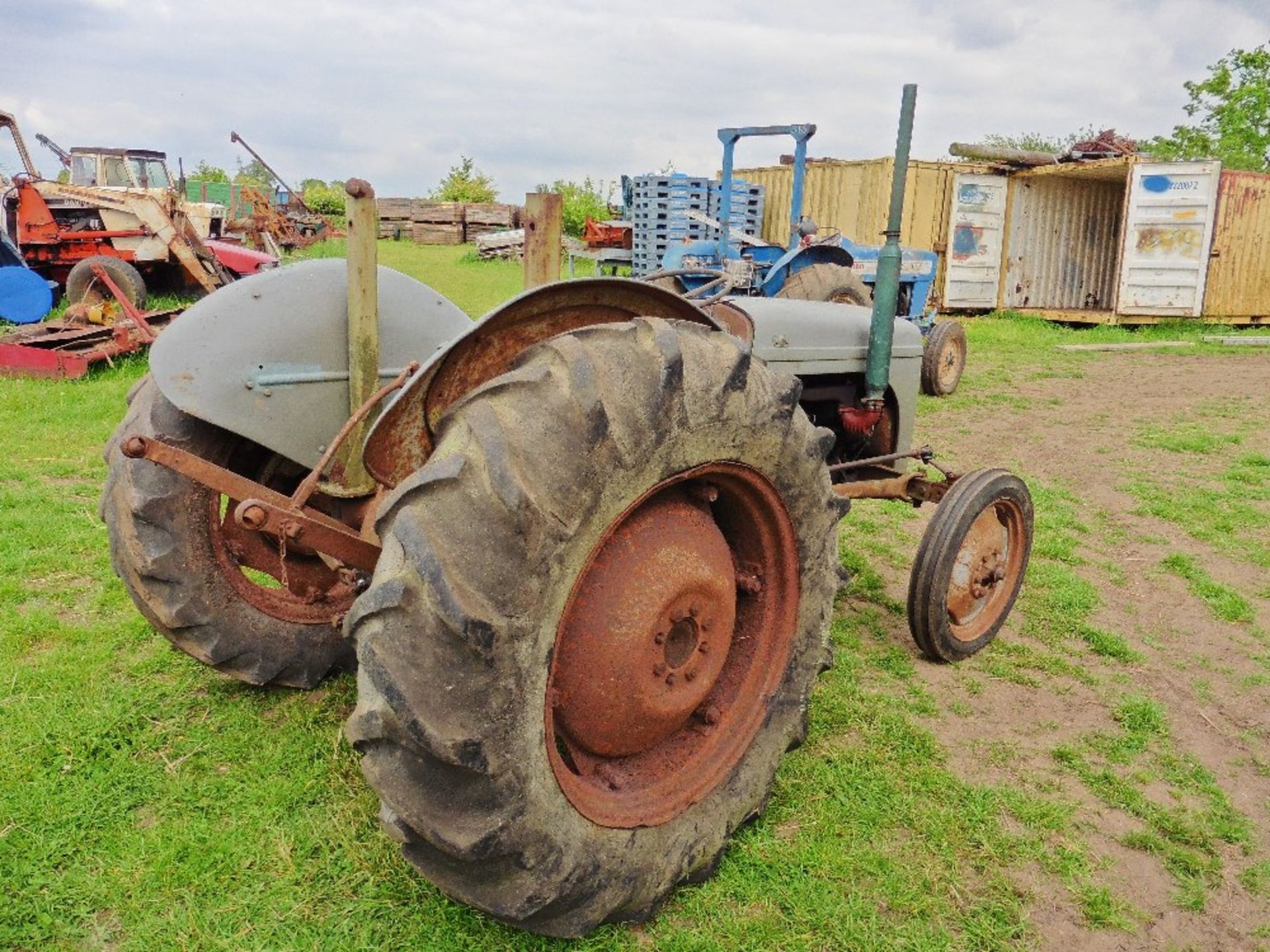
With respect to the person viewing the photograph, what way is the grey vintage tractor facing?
facing away from the viewer and to the right of the viewer

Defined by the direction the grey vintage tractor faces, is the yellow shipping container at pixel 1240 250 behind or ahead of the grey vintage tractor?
ahead

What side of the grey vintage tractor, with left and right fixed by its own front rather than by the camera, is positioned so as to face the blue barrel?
left

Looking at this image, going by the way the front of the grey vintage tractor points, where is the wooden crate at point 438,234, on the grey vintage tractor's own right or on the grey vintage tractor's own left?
on the grey vintage tractor's own left

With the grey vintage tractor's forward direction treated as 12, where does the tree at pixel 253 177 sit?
The tree is roughly at 10 o'clock from the grey vintage tractor.

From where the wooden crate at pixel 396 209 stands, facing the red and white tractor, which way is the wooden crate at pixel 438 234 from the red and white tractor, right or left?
left

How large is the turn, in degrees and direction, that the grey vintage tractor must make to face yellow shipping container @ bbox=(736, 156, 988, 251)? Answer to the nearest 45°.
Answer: approximately 45° to its left

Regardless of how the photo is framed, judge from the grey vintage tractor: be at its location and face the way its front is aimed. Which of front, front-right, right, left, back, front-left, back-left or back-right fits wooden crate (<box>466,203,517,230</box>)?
front-left

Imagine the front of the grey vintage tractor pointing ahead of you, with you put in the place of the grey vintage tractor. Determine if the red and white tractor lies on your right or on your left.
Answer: on your left

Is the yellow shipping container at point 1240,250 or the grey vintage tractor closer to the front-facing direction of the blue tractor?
the yellow shipping container

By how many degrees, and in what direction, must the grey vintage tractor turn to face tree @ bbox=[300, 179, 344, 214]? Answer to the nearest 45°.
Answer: approximately 45° to its left
